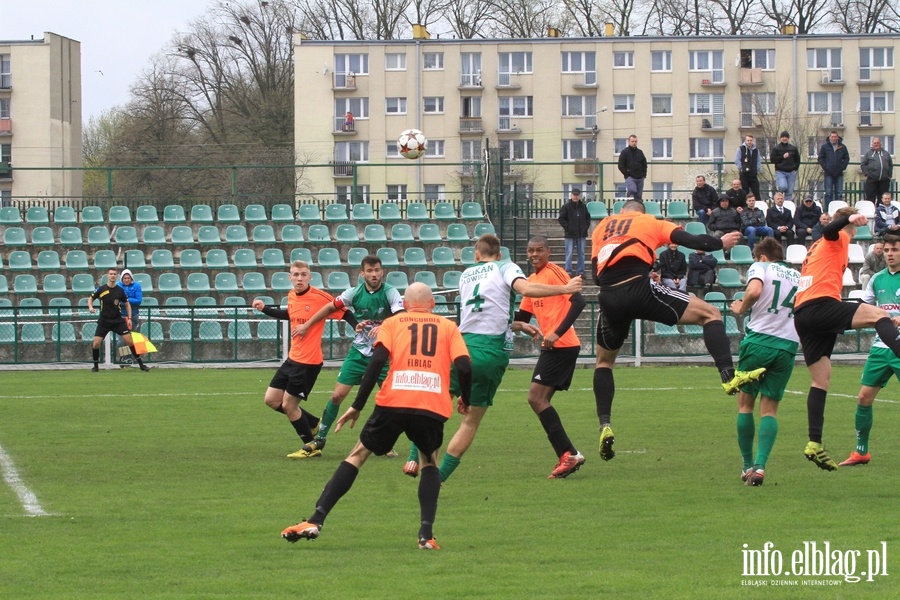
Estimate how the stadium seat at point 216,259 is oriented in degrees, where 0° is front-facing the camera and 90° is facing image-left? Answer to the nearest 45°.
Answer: approximately 0°

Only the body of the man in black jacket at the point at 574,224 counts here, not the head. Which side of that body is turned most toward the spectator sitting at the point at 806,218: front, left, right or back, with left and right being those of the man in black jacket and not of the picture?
left

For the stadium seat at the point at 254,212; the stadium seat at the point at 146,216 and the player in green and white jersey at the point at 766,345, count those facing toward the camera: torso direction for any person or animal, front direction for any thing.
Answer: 2

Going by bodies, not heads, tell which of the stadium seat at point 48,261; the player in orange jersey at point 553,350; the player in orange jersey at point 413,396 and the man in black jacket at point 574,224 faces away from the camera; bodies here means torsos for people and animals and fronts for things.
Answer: the player in orange jersey at point 413,396

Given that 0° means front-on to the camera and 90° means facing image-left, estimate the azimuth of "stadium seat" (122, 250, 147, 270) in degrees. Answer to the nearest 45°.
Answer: approximately 0°

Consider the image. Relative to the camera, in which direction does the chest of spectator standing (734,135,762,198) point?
toward the camera

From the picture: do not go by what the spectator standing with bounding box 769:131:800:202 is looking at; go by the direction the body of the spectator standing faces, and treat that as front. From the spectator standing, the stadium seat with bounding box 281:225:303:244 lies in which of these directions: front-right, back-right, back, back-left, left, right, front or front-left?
right

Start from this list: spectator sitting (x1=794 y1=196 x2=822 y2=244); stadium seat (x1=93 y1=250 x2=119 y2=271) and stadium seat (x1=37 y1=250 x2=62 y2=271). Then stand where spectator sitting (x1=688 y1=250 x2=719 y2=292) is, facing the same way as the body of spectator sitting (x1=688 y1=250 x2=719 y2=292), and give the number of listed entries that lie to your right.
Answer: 2

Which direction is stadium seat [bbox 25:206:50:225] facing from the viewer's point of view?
toward the camera

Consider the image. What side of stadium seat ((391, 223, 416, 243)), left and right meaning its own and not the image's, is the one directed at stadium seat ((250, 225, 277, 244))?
right

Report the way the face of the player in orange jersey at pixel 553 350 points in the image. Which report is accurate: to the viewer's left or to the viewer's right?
to the viewer's left

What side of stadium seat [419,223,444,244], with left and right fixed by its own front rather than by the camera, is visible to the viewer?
front

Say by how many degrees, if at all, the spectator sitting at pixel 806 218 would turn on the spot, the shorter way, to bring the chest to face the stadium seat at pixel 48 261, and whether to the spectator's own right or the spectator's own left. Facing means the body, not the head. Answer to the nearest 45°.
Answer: approximately 90° to the spectator's own right

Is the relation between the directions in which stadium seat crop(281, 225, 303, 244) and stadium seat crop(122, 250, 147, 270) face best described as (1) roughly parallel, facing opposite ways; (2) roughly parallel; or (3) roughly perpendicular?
roughly parallel
